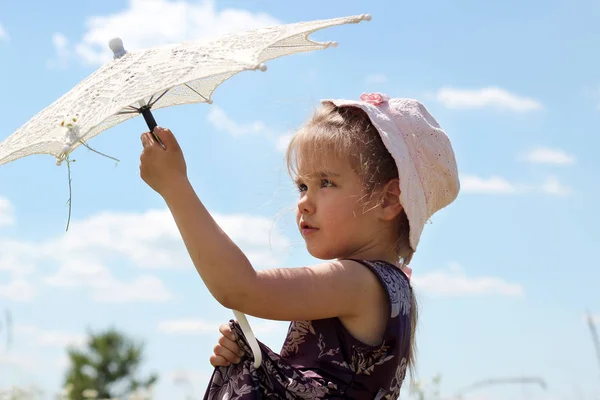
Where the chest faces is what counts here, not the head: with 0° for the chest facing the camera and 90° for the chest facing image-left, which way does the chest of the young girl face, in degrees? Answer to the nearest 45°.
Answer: approximately 90°
